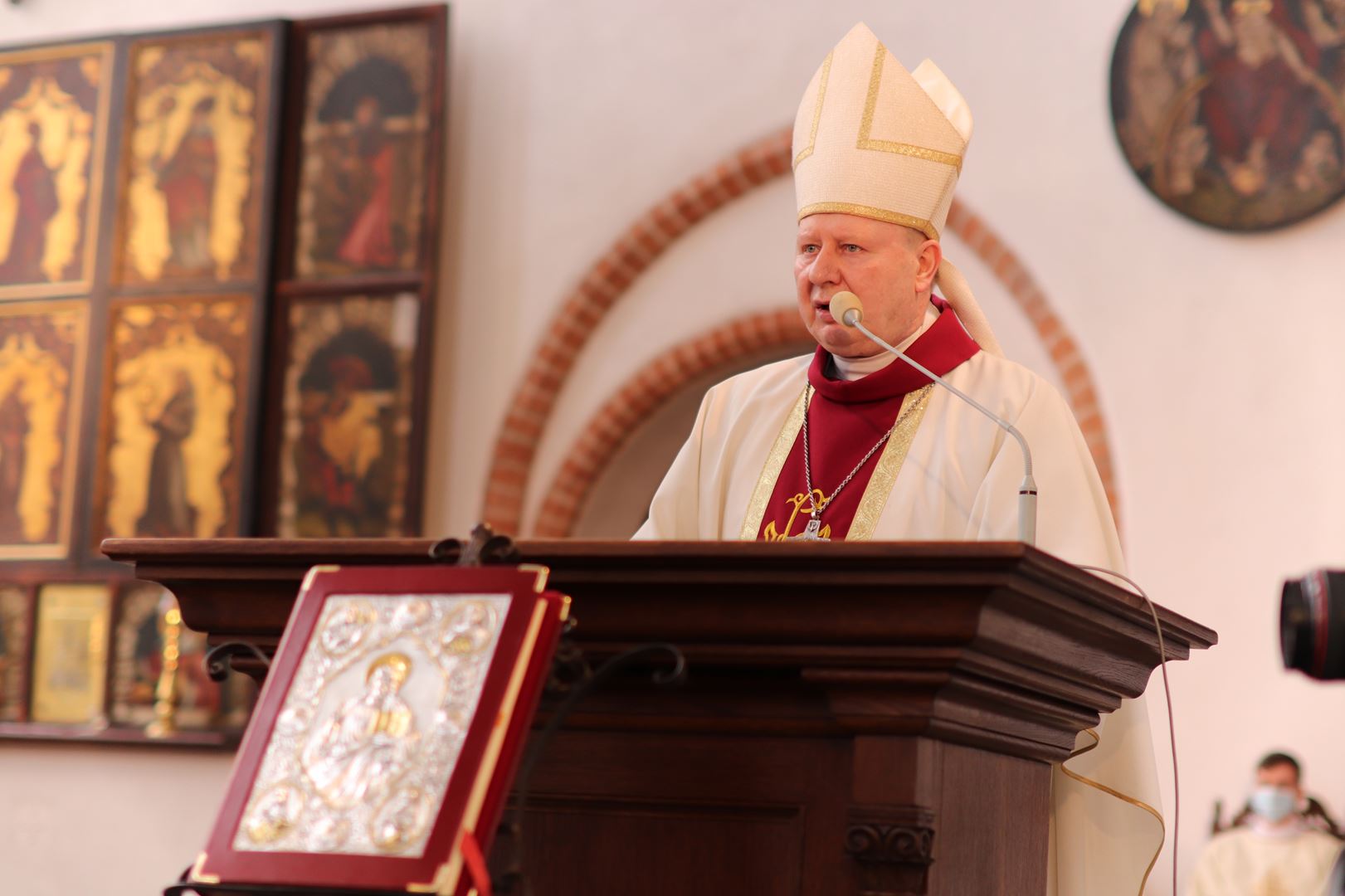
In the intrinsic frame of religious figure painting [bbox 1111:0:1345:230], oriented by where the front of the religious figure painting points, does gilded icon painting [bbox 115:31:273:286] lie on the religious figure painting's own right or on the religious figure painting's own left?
on the religious figure painting's own right

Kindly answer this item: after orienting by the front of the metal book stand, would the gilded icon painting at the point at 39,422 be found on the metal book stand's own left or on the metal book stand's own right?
on the metal book stand's own right

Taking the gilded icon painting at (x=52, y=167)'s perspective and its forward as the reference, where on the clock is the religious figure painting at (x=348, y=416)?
The religious figure painting is roughly at 9 o'clock from the gilded icon painting.

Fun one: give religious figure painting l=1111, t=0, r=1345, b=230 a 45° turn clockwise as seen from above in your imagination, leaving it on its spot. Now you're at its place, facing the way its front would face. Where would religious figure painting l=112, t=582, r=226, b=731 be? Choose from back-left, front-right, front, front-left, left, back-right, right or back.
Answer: front-right

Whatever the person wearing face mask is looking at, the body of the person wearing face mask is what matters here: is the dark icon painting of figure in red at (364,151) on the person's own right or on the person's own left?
on the person's own right

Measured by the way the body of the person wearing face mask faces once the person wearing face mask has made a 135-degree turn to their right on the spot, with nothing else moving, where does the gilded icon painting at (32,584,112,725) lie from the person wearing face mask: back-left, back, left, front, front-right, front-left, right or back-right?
front-left

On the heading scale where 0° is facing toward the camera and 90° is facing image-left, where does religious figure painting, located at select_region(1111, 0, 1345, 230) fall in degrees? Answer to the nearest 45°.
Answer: approximately 0°

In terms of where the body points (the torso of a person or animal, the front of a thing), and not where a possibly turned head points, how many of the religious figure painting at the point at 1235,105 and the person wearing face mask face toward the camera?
2
